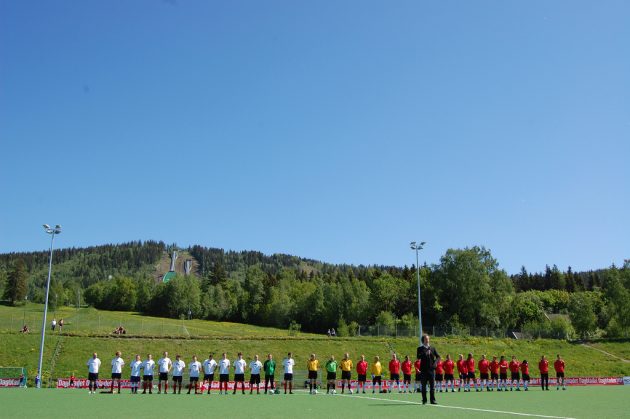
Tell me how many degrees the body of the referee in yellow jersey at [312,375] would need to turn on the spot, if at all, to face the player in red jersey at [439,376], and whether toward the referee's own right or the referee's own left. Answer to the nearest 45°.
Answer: approximately 135° to the referee's own left

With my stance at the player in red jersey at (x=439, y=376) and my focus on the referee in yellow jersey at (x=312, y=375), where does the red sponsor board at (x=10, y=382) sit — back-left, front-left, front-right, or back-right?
front-right

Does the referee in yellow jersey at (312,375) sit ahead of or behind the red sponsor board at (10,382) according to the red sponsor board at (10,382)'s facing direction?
ahead

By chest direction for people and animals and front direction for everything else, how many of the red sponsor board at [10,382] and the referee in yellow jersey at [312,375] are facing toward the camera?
2

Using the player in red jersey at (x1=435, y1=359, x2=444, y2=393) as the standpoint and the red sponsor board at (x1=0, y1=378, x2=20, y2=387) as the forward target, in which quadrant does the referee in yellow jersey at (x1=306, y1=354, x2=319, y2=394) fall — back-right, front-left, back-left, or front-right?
front-left

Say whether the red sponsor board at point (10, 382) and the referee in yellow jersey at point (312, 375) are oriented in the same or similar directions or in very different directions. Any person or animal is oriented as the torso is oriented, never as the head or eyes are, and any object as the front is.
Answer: same or similar directions

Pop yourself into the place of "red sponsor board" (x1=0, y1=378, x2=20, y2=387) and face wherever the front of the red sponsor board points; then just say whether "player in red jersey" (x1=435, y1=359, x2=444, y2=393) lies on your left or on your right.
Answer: on your left

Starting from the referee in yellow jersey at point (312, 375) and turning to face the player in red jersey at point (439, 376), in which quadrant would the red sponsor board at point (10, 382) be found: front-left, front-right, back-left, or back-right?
back-left

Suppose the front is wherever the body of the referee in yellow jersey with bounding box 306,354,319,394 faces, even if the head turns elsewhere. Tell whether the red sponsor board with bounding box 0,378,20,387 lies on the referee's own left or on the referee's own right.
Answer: on the referee's own right

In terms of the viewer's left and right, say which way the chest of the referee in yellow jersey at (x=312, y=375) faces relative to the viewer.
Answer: facing the viewer
